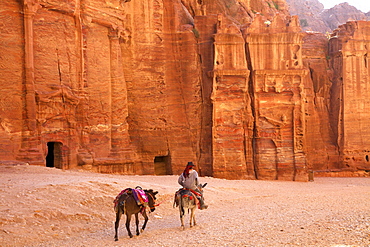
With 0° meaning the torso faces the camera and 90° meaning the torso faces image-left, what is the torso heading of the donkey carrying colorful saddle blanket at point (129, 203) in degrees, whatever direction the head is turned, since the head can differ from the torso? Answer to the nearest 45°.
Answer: approximately 225°
